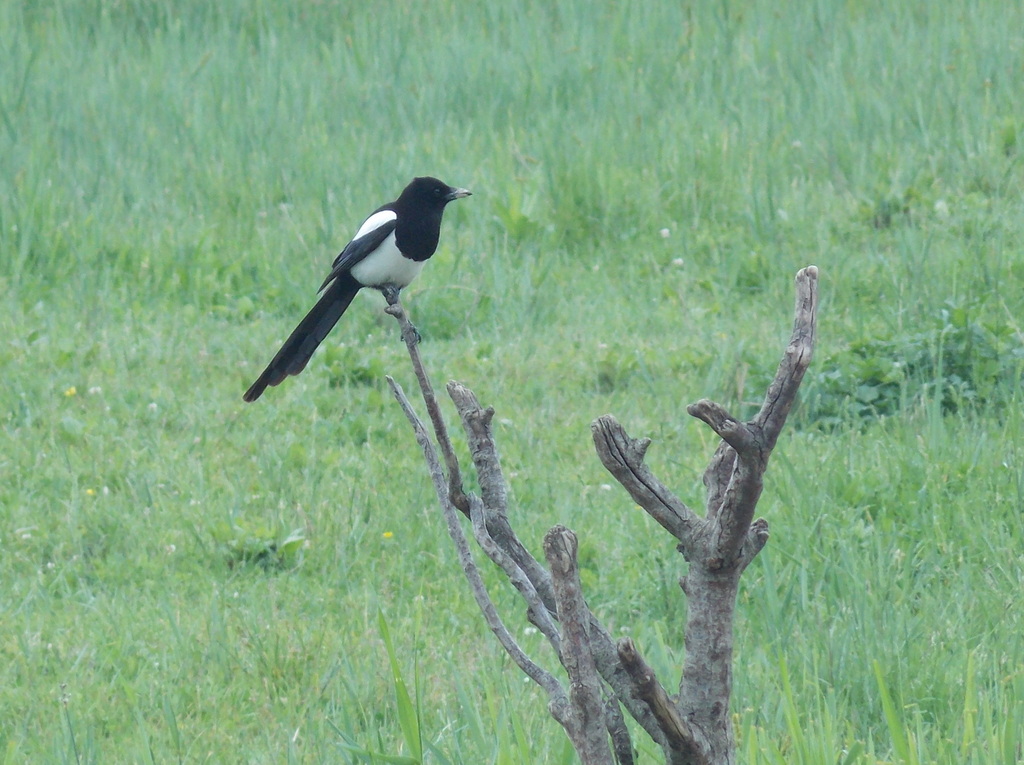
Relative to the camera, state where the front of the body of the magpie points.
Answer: to the viewer's right
